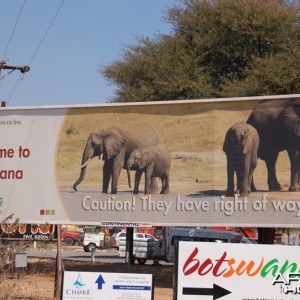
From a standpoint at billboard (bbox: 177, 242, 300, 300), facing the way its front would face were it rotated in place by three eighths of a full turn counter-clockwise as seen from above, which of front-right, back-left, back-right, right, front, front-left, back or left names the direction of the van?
front-left

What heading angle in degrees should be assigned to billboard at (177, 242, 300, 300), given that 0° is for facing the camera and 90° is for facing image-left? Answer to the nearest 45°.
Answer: approximately 0°

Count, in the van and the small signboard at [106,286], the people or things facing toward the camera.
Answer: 1

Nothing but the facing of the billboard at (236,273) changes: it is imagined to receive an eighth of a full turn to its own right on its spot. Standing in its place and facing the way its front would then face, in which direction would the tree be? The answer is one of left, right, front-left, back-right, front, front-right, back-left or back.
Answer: back-right

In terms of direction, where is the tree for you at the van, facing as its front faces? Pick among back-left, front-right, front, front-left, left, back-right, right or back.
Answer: right

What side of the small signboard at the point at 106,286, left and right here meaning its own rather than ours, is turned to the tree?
back

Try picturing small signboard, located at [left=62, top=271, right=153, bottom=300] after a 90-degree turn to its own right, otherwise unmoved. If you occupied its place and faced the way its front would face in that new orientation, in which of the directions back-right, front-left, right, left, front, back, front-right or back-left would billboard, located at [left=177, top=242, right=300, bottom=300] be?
back-left

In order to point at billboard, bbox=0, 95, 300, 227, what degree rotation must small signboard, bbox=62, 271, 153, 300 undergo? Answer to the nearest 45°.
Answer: approximately 180°
